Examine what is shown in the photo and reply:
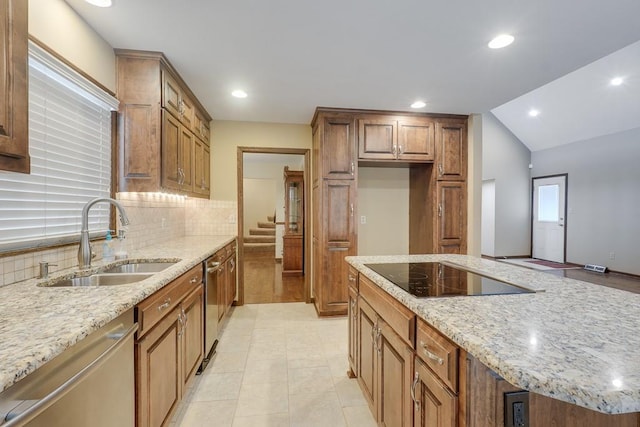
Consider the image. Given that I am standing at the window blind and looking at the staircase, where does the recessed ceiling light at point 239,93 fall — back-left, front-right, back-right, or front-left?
front-right

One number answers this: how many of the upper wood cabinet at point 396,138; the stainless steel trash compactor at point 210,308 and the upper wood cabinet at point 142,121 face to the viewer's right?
2

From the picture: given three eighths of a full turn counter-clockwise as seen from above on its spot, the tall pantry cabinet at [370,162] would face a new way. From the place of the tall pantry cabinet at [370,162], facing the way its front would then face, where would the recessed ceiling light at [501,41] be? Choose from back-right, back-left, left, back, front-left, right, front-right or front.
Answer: right

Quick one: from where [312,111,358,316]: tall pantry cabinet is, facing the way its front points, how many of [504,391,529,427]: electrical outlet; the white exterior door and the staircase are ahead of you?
1

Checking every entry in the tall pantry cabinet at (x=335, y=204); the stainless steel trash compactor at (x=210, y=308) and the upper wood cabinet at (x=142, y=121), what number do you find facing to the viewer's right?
2

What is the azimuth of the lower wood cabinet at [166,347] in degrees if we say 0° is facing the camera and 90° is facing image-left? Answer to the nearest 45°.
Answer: approximately 315°

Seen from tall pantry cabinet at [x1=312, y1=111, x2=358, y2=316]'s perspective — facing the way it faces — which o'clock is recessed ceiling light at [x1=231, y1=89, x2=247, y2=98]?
The recessed ceiling light is roughly at 2 o'clock from the tall pantry cabinet.

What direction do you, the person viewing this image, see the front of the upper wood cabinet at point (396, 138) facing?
facing the viewer

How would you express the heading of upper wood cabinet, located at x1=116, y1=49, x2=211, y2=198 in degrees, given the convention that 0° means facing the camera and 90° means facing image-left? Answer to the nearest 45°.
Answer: approximately 270°

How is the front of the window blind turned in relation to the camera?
facing the viewer and to the right of the viewer

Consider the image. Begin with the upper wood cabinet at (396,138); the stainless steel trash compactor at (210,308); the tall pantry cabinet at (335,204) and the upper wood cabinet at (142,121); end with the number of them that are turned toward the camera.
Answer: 2

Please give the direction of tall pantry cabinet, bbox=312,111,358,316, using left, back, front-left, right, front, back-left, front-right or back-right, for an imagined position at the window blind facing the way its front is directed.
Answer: front-left

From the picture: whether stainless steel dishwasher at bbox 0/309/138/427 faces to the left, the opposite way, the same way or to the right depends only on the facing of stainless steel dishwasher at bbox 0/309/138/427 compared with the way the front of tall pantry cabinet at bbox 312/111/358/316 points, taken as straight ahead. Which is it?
to the left

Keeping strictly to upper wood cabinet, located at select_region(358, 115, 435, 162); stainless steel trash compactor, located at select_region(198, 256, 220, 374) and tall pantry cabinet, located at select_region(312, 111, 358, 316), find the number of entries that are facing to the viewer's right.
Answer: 1
